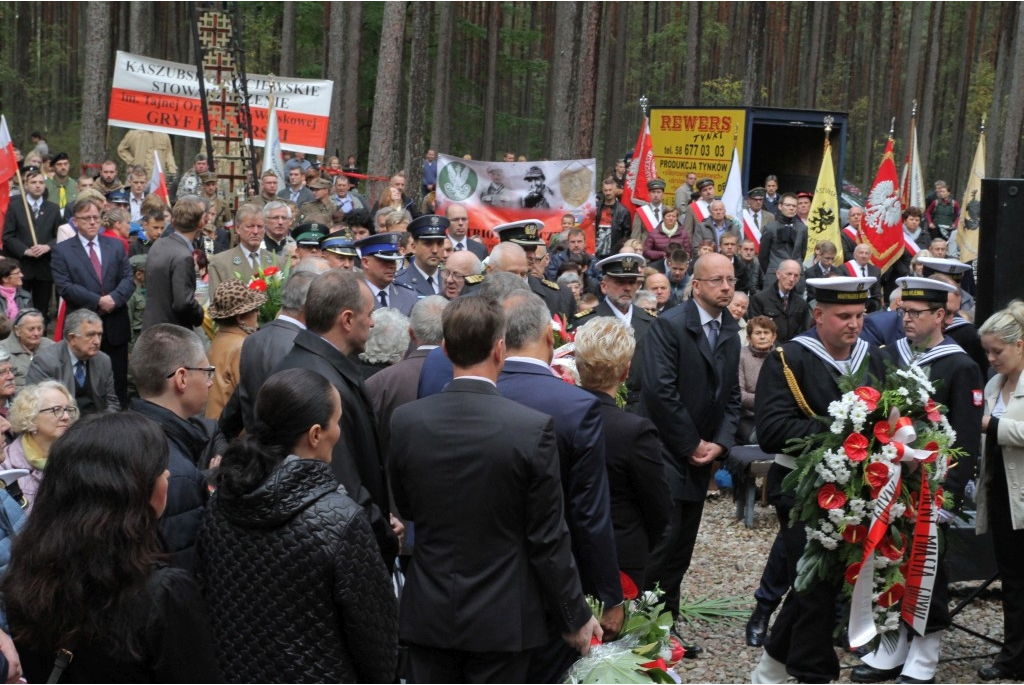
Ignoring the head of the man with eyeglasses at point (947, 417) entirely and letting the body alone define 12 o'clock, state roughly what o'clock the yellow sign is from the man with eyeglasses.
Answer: The yellow sign is roughly at 4 o'clock from the man with eyeglasses.

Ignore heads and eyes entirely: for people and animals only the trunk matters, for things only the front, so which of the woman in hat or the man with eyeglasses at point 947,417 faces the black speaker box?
the woman in hat

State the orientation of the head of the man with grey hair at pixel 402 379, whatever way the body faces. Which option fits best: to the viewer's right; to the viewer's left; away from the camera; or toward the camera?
away from the camera

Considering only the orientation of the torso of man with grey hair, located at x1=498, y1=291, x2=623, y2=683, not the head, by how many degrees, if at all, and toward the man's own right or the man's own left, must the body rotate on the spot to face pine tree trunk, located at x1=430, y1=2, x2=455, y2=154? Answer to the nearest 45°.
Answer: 0° — they already face it

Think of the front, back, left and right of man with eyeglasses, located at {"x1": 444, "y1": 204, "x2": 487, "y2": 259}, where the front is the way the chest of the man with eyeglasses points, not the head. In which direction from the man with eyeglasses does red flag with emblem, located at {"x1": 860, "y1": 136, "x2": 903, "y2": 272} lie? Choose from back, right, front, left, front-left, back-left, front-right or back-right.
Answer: back-left

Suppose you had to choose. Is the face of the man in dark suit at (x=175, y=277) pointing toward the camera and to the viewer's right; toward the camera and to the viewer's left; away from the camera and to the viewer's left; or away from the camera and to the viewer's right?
away from the camera and to the viewer's right

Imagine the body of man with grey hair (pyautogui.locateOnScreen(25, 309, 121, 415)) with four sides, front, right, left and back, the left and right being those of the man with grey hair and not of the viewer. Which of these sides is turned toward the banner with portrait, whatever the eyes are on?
left

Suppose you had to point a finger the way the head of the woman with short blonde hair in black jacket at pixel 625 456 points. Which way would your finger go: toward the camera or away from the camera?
away from the camera

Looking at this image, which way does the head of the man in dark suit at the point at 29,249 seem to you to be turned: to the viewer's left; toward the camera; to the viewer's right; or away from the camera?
toward the camera

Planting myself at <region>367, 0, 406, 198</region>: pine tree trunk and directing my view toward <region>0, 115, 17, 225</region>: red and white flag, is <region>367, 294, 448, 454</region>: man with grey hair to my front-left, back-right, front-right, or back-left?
front-left

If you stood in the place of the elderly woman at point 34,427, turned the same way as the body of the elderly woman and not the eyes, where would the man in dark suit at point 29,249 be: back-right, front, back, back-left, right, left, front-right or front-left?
back-left

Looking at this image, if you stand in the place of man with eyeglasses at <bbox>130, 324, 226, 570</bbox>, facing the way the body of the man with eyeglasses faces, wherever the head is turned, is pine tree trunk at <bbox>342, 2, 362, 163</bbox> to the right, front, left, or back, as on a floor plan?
left

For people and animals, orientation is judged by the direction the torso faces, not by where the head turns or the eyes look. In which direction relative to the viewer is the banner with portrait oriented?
toward the camera

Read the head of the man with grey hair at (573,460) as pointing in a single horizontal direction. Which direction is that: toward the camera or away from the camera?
away from the camera

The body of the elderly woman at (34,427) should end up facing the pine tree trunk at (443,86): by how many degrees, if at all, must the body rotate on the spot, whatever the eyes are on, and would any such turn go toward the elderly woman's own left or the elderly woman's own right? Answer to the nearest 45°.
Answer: approximately 135° to the elderly woman's own left

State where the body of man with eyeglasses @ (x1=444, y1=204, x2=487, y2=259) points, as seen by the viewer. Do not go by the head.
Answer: toward the camera

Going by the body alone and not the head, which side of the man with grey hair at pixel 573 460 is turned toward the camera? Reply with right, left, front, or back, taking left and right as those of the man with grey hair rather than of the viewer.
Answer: back
